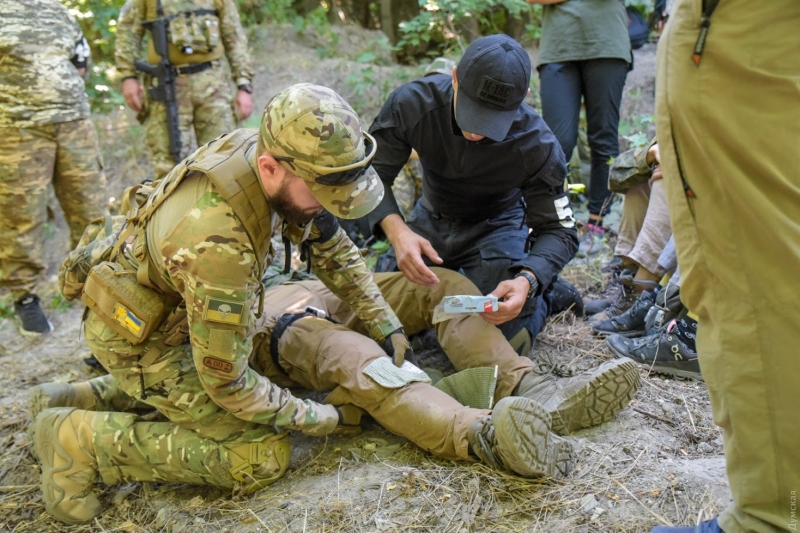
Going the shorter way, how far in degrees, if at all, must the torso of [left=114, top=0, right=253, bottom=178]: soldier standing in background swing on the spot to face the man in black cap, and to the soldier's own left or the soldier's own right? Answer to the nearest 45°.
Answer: approximately 45° to the soldier's own left

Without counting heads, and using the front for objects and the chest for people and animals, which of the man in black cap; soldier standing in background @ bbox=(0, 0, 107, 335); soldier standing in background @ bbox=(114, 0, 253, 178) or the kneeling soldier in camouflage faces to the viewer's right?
the kneeling soldier in camouflage

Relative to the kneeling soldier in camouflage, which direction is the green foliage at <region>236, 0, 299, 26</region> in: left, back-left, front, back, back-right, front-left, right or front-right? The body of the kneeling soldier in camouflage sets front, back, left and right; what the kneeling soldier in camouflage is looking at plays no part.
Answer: left

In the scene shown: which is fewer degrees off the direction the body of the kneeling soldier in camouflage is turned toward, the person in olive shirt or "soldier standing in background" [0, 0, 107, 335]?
the person in olive shirt

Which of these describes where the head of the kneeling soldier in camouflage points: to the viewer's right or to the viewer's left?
to the viewer's right

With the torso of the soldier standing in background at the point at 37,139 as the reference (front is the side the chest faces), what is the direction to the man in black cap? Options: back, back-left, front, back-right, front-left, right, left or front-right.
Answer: front-left

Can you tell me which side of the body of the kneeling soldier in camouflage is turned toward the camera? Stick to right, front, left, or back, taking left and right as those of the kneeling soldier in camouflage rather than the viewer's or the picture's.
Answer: right

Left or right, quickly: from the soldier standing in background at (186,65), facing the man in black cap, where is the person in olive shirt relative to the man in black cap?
left

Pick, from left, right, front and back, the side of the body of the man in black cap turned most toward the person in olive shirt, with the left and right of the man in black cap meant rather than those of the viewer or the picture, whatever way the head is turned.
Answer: back

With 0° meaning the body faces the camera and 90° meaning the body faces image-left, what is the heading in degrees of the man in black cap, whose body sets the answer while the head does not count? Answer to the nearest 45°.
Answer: approximately 0°

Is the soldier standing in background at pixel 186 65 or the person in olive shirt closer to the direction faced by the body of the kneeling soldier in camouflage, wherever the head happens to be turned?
the person in olive shirt
